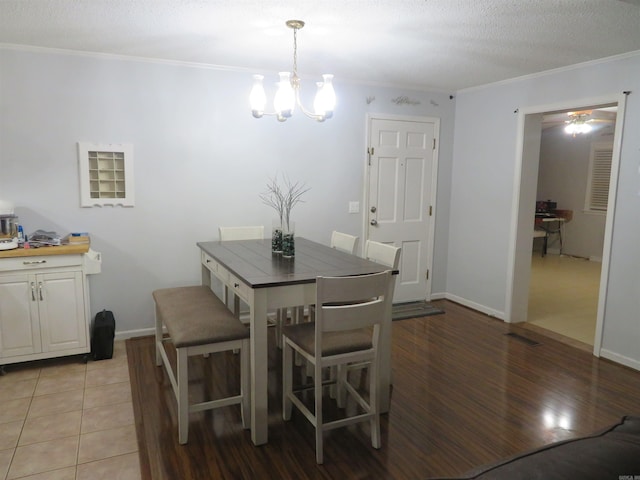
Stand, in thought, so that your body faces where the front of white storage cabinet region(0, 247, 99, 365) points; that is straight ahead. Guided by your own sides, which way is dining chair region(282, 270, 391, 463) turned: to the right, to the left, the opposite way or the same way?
the opposite way

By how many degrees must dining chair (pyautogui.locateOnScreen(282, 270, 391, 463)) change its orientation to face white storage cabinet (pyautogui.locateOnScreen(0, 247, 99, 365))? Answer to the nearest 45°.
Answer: approximately 45° to its left

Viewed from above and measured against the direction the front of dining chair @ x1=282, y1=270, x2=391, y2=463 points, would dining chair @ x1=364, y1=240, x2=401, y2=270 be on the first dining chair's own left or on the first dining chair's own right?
on the first dining chair's own right

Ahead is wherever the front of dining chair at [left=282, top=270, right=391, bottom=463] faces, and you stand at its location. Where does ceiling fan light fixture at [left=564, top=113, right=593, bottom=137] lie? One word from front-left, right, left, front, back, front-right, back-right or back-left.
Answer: right

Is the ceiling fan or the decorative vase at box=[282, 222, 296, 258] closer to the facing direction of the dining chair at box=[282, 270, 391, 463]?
the decorative vase

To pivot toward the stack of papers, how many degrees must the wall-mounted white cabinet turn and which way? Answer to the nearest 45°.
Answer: approximately 45° to its right

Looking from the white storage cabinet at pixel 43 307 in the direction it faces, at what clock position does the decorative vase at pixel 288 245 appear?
The decorative vase is roughly at 10 o'clock from the white storage cabinet.

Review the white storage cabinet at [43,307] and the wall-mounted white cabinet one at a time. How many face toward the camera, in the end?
2

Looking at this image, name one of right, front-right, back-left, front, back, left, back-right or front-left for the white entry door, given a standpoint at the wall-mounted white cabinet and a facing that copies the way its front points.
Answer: left

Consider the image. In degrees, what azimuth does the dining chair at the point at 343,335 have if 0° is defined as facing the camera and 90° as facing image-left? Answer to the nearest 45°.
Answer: approximately 135°

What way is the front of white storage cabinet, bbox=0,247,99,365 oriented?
toward the camera

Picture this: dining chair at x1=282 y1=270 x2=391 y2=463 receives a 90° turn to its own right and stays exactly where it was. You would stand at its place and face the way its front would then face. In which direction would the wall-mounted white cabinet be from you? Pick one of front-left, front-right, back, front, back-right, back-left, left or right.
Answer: left
